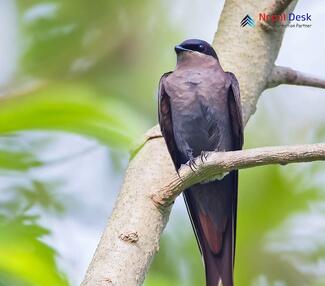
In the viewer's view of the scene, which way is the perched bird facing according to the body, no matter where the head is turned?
toward the camera
